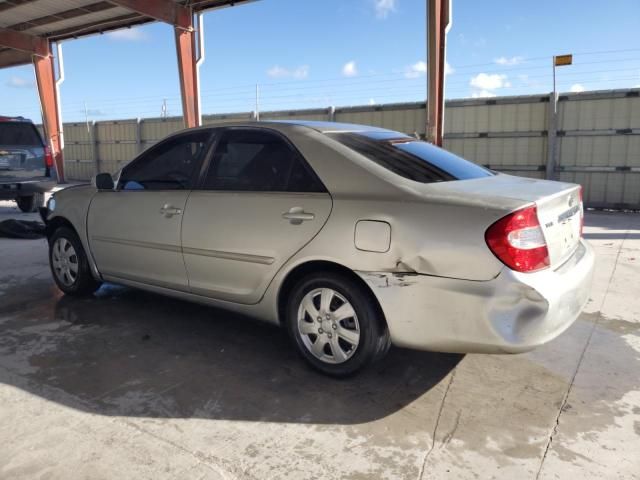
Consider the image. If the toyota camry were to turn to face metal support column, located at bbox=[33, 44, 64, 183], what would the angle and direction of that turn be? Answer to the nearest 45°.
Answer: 0° — it already faces it

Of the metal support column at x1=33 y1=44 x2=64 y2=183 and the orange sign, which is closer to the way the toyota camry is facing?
the metal support column

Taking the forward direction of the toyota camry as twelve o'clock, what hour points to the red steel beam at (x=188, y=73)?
The red steel beam is roughly at 1 o'clock from the toyota camry.

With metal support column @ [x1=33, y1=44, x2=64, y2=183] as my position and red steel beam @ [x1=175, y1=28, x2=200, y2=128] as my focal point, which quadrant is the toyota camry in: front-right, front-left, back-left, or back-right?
front-right

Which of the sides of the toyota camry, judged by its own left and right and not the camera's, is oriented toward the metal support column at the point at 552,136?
right

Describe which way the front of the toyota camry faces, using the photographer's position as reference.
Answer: facing away from the viewer and to the left of the viewer

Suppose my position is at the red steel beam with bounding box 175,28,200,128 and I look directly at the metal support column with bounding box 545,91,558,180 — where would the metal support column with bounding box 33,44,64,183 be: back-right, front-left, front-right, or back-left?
back-left

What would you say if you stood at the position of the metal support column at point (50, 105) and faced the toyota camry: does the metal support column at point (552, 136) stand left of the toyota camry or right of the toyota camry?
left

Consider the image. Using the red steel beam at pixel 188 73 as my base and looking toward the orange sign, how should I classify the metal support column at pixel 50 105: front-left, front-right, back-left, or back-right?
back-left

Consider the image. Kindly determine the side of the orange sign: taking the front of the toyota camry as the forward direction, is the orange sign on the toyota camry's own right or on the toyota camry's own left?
on the toyota camry's own right

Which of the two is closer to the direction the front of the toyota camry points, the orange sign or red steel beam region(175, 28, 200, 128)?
the red steel beam
